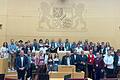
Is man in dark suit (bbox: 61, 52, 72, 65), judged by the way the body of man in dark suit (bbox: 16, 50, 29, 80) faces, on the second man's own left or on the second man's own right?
on the second man's own left

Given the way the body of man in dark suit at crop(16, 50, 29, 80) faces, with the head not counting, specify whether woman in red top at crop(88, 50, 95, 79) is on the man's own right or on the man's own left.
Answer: on the man's own left

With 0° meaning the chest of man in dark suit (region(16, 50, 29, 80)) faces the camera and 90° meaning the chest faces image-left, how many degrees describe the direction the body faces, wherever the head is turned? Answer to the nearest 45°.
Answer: approximately 0°
